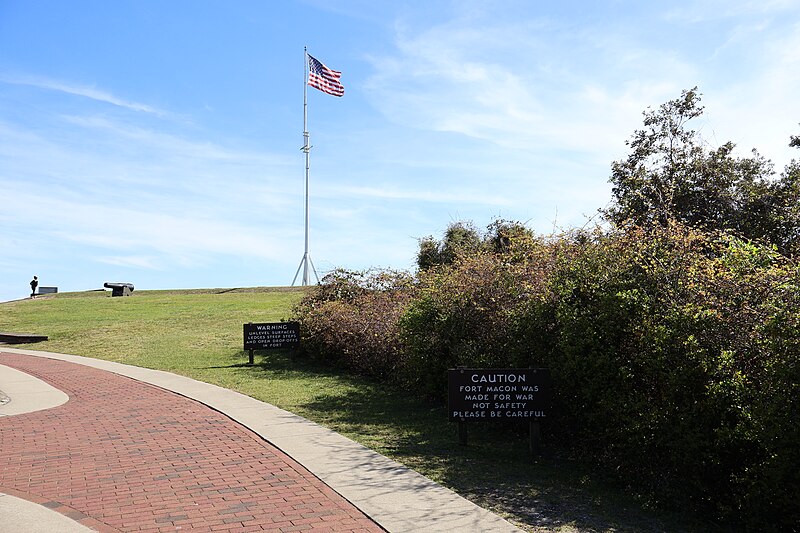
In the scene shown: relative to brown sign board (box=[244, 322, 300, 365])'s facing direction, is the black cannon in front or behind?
behind

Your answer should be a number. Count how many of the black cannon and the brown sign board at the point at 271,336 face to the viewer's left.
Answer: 1

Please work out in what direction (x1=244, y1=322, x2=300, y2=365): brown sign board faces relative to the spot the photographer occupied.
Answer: facing the viewer

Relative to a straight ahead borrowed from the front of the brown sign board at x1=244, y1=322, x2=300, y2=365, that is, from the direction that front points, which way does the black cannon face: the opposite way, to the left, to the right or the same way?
to the right

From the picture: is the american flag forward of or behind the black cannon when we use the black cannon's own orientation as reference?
behind

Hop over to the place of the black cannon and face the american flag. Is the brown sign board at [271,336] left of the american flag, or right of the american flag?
right

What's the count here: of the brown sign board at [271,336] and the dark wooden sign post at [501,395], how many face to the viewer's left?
0

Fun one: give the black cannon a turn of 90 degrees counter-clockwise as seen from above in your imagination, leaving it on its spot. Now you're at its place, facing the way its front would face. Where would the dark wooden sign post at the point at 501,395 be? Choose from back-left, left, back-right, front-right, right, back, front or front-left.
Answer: front

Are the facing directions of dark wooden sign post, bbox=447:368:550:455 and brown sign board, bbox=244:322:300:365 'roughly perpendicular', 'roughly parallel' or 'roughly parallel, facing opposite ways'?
roughly parallel

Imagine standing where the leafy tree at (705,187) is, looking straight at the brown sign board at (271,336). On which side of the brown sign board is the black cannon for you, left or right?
right

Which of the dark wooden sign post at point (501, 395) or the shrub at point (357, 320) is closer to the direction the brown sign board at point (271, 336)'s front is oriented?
the dark wooden sign post

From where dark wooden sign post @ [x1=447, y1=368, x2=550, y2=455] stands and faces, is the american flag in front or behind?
behind

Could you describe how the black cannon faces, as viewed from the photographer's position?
facing to the left of the viewer

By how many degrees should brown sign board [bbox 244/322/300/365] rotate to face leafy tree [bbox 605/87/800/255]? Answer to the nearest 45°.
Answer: approximately 90° to its left
